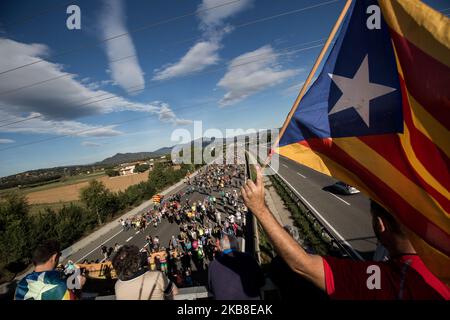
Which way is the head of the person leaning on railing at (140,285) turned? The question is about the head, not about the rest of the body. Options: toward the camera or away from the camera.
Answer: away from the camera

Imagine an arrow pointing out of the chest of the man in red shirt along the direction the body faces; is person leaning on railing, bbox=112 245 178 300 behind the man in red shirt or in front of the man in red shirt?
in front

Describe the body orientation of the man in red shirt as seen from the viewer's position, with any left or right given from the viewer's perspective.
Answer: facing away from the viewer and to the left of the viewer

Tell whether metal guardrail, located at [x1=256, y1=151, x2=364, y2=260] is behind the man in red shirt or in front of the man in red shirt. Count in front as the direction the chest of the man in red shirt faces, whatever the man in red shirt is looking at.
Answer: in front
